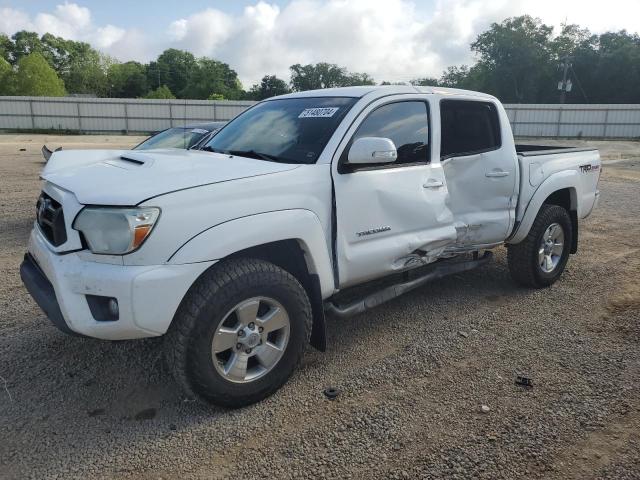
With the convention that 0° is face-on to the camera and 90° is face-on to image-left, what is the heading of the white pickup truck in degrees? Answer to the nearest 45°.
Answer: approximately 45°
